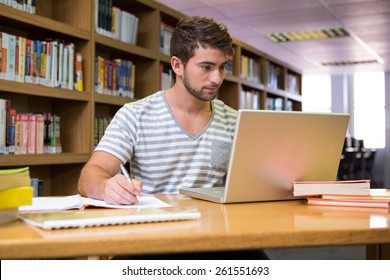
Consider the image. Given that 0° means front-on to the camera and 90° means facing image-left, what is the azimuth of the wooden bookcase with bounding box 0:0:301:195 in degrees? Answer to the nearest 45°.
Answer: approximately 315°

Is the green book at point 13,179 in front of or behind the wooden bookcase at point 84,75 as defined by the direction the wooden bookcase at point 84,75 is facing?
in front

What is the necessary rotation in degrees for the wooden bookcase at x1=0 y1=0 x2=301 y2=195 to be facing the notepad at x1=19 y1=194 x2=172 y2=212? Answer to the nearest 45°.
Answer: approximately 45° to its right

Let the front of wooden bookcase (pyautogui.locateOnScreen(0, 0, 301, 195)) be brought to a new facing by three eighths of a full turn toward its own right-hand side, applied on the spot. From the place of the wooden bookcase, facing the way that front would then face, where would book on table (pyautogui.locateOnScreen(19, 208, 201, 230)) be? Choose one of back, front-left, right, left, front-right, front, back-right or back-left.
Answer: left

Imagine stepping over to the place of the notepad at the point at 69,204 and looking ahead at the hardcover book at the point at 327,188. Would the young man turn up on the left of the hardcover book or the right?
left

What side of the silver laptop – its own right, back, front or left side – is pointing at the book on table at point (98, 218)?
left

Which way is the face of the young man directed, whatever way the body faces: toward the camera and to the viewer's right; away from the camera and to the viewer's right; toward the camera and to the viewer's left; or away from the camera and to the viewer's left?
toward the camera and to the viewer's right

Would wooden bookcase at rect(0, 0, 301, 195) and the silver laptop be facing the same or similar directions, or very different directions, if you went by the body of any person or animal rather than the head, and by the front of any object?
very different directions

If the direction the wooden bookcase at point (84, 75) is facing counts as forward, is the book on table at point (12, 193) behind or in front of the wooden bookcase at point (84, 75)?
in front

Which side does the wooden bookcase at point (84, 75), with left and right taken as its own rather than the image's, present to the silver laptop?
front

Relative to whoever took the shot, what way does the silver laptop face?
facing away from the viewer and to the left of the viewer
